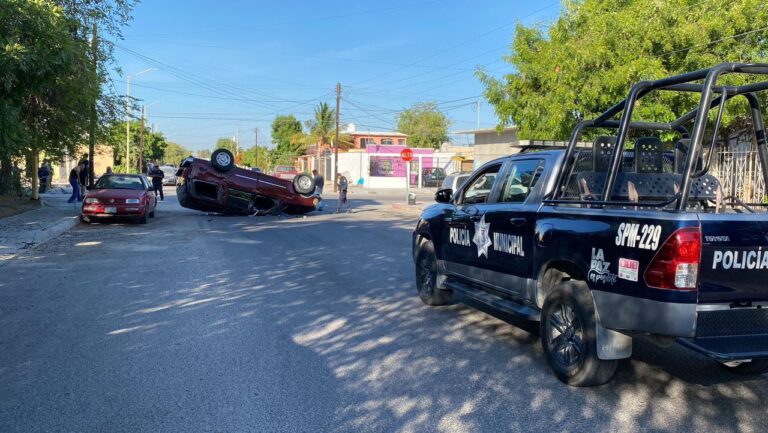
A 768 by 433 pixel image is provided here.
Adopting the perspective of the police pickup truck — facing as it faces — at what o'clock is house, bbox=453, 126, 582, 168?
The house is roughly at 1 o'clock from the police pickup truck.

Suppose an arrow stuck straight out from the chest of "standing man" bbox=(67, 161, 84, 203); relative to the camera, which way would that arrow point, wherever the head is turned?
to the viewer's right

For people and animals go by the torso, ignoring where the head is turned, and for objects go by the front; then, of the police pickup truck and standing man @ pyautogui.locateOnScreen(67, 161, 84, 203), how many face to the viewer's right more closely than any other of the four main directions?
1

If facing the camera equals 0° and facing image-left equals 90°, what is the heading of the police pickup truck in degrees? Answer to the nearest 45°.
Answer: approximately 135°

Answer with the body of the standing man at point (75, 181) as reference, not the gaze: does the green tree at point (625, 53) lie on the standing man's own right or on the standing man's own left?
on the standing man's own right

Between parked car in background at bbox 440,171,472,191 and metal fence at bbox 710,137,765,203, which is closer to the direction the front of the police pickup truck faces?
the parked car in background
